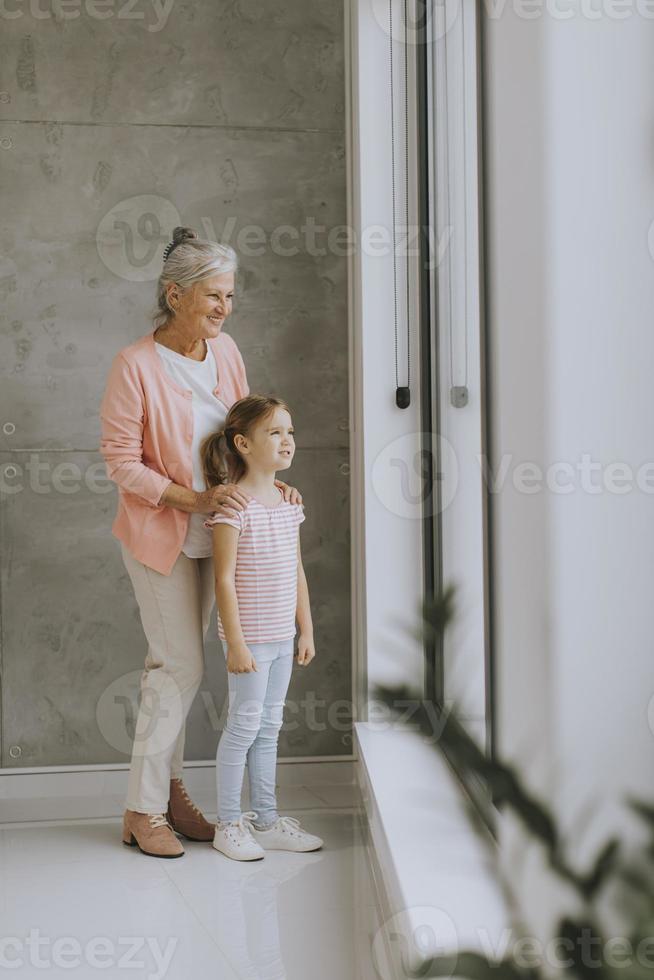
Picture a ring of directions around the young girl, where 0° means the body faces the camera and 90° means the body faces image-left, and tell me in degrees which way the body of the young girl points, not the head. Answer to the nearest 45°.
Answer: approximately 315°

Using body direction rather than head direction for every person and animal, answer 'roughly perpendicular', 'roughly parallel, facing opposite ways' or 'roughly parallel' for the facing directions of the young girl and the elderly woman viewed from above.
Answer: roughly parallel

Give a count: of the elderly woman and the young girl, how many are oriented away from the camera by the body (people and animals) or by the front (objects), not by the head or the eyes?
0
